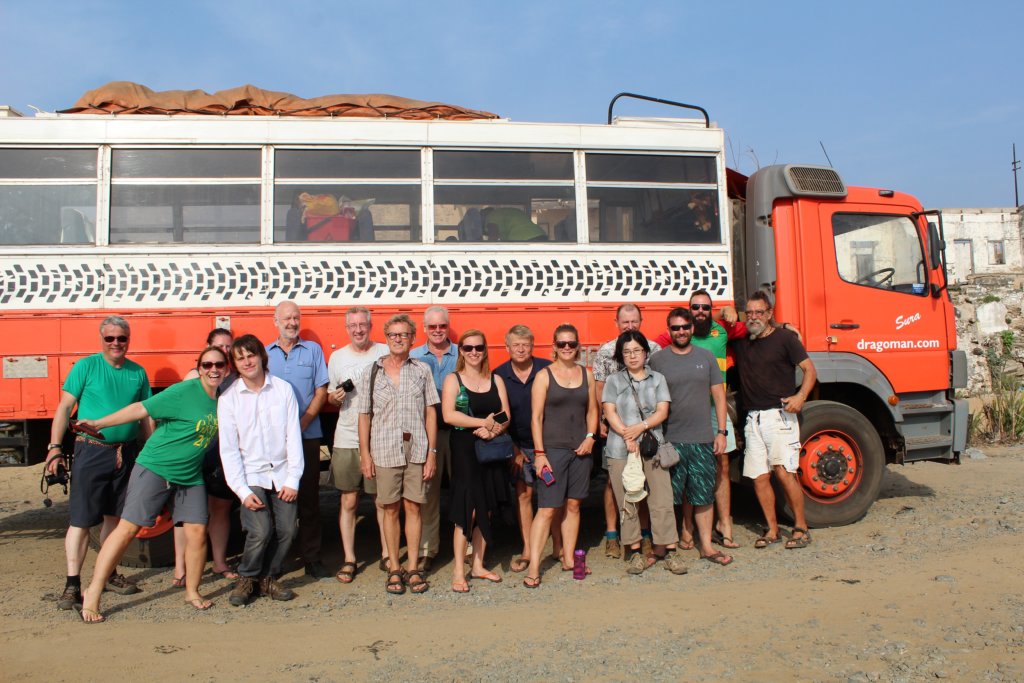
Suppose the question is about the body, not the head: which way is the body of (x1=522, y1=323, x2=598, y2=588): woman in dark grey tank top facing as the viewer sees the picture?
toward the camera

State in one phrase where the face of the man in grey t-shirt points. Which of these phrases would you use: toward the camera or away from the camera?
toward the camera

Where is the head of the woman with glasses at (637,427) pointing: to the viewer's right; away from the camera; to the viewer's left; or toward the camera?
toward the camera

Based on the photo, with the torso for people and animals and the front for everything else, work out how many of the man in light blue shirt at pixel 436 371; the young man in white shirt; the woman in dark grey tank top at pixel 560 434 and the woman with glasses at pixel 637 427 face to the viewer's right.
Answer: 0

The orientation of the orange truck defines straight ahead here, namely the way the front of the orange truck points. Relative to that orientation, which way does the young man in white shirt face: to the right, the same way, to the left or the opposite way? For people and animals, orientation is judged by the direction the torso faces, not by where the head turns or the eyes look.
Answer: to the right

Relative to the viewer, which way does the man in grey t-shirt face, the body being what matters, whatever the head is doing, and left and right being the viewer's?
facing the viewer

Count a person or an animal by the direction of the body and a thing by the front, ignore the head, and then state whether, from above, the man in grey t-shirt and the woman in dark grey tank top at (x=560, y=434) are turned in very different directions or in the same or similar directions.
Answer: same or similar directions

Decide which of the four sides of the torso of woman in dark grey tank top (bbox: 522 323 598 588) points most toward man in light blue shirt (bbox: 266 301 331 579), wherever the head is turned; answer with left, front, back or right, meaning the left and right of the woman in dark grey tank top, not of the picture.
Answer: right

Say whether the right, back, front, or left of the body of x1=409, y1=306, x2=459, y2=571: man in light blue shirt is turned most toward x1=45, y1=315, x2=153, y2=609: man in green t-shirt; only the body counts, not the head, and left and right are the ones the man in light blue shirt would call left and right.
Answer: right

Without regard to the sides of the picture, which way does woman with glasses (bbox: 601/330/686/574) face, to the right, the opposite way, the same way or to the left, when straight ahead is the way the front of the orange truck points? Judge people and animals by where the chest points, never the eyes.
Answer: to the right

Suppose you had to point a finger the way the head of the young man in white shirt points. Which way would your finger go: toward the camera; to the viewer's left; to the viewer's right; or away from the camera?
toward the camera

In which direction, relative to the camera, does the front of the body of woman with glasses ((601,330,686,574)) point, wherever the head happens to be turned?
toward the camera

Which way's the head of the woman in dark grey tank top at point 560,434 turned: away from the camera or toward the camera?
toward the camera

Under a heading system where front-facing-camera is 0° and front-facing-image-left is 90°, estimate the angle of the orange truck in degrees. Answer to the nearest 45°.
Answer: approximately 270°

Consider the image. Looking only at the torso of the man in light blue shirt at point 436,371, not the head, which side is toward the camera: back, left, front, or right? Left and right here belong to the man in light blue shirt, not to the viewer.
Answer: front

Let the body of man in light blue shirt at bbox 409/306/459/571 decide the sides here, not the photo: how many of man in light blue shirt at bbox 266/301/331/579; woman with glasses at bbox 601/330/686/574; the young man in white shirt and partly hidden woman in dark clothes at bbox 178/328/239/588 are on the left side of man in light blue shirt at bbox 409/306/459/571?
1

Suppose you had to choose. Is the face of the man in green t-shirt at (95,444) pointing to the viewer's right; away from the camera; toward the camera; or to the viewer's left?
toward the camera

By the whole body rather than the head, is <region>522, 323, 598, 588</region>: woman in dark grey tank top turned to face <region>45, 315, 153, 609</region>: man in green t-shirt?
no

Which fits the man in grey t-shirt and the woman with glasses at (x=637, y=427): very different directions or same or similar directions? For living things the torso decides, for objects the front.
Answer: same or similar directions
